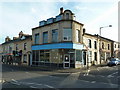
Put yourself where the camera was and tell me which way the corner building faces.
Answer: facing the viewer
